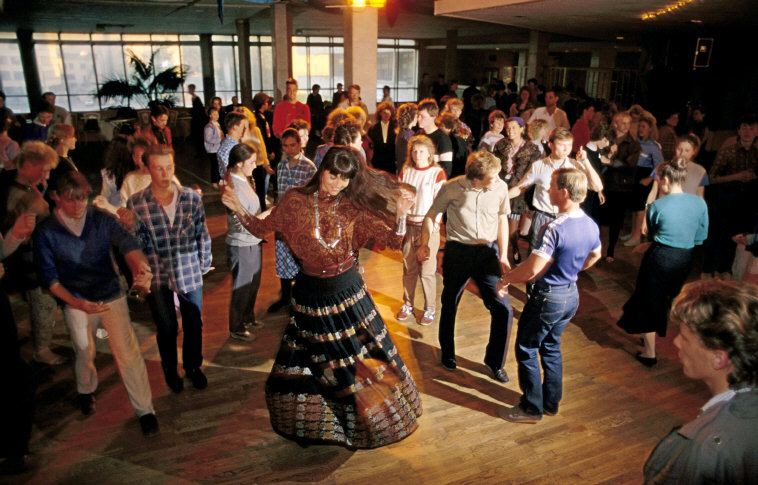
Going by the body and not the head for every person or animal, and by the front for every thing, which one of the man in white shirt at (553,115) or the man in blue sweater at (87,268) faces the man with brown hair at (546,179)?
the man in white shirt

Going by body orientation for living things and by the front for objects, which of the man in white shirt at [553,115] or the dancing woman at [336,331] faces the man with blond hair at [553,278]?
the man in white shirt

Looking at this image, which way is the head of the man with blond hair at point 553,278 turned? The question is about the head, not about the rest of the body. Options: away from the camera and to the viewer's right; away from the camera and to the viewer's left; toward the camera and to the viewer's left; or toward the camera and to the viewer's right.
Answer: away from the camera and to the viewer's left

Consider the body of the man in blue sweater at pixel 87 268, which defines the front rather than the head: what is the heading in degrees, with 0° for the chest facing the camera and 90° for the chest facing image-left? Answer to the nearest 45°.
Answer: approximately 0°

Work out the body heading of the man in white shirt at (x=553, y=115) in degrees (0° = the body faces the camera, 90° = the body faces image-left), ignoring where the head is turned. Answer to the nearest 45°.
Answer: approximately 0°

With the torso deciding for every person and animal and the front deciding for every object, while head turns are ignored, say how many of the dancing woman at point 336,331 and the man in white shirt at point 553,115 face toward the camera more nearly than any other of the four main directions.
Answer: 2

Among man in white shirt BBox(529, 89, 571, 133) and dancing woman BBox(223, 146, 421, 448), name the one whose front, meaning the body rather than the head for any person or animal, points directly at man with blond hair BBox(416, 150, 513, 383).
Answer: the man in white shirt

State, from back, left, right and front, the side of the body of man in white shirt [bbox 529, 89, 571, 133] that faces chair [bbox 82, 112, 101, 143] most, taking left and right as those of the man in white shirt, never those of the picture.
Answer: right

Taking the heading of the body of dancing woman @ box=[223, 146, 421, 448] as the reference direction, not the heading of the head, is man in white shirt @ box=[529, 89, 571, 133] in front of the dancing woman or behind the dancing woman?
behind

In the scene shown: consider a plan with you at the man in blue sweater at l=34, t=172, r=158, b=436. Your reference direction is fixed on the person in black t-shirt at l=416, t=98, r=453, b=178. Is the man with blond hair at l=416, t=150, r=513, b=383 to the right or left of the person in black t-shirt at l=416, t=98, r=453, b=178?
right

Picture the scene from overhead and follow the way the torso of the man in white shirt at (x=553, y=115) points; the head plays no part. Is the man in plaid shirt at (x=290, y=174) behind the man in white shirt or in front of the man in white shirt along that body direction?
in front
